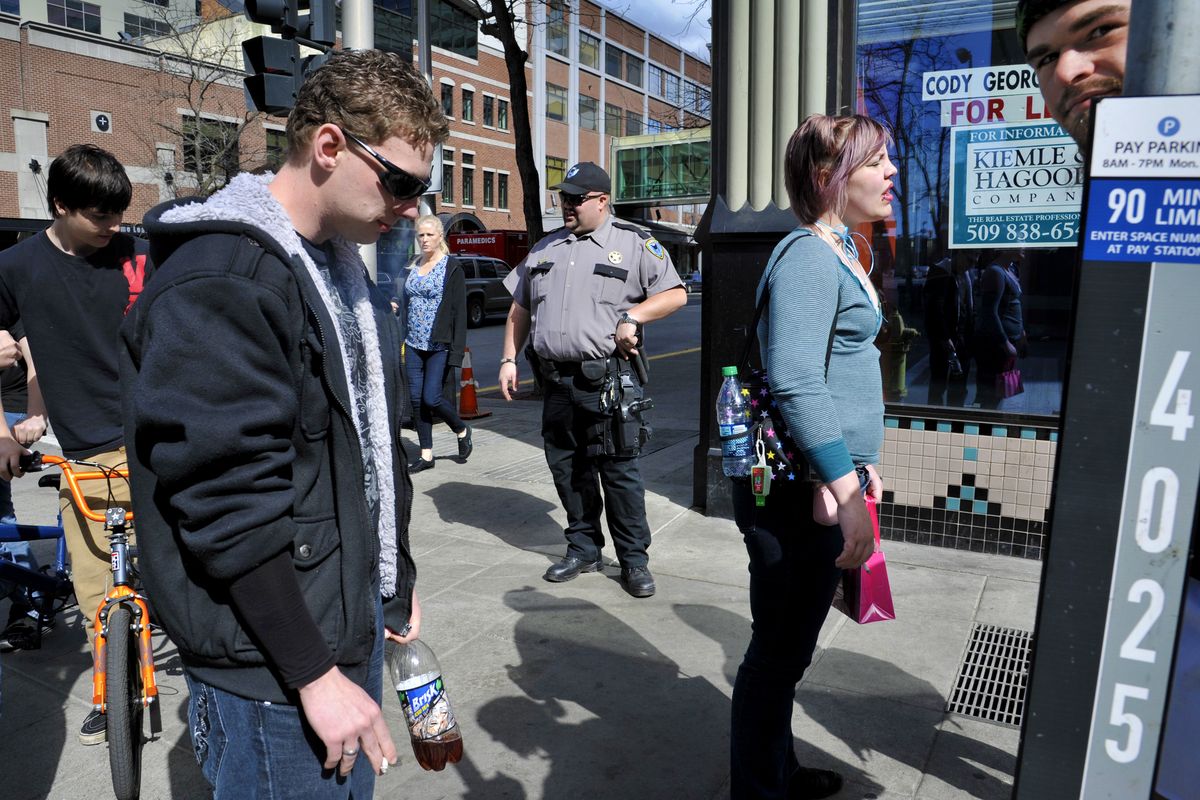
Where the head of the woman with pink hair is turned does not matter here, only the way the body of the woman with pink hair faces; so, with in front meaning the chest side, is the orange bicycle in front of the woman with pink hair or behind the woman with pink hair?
behind

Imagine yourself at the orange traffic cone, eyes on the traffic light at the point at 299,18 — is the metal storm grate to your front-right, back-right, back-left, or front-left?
front-left

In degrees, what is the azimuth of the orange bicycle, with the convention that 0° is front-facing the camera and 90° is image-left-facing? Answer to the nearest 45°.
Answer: approximately 0°

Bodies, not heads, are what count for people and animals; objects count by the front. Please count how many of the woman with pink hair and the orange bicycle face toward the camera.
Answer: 1

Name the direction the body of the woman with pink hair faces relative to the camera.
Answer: to the viewer's right

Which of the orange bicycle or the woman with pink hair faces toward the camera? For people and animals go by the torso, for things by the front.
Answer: the orange bicycle

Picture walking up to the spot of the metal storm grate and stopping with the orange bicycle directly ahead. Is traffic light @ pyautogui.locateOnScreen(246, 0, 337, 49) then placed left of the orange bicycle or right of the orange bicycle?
right

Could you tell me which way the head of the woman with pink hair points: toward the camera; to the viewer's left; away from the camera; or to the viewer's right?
to the viewer's right

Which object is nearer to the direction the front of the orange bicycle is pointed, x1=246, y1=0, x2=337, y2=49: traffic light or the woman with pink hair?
the woman with pink hair

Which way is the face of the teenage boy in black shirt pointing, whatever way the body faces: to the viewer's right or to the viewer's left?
to the viewer's right

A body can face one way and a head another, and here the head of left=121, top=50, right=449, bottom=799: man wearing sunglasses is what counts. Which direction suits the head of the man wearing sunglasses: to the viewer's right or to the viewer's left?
to the viewer's right

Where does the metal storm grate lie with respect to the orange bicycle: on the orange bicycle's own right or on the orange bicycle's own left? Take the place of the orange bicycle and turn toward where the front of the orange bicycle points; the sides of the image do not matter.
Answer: on the orange bicycle's own left

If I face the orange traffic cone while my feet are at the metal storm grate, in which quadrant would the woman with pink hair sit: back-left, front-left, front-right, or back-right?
back-left
